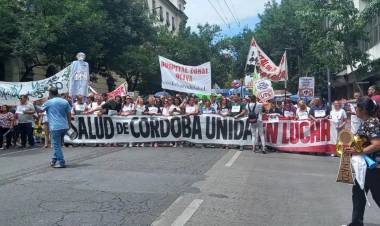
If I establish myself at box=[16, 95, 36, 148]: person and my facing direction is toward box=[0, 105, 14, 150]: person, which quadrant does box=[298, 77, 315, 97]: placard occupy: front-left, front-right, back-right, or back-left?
back-right

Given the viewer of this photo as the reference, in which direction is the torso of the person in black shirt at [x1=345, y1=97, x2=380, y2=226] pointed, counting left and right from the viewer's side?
facing to the left of the viewer

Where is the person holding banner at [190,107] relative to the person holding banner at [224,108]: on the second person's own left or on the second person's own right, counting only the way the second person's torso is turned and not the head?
on the second person's own right

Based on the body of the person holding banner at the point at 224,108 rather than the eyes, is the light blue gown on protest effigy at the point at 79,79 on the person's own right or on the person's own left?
on the person's own right

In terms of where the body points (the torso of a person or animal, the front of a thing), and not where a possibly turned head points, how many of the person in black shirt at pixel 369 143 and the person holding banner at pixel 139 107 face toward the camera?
1

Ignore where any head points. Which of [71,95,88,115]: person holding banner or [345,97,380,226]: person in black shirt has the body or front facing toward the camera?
the person holding banner

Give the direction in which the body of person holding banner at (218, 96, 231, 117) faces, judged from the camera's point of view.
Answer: toward the camera

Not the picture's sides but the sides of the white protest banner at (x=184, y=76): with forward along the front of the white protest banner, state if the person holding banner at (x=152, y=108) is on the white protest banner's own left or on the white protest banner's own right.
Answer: on the white protest banner's own right

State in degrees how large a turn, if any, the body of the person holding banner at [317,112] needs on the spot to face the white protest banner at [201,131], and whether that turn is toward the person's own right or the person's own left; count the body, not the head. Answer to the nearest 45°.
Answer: approximately 90° to the person's own right

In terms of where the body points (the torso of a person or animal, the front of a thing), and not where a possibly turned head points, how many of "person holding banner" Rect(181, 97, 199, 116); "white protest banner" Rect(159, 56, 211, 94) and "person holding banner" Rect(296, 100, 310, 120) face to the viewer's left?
0

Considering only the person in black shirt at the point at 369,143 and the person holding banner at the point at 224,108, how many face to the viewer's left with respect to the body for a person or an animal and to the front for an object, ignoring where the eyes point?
1

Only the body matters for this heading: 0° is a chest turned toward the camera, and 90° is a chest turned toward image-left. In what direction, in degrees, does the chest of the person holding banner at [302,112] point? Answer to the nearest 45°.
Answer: approximately 0°

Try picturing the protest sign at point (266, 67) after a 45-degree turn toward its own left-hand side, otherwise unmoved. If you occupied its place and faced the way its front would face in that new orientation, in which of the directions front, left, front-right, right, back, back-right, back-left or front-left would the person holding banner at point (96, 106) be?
right

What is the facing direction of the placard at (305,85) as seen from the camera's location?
facing the viewer
